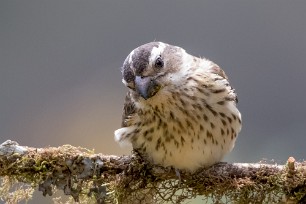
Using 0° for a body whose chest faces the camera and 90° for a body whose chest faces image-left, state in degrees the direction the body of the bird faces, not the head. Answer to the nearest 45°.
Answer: approximately 0°
